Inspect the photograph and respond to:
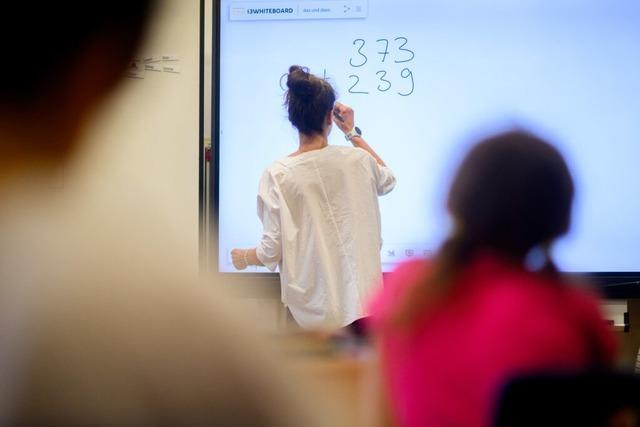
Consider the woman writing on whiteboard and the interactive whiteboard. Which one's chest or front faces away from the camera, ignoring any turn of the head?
the woman writing on whiteboard

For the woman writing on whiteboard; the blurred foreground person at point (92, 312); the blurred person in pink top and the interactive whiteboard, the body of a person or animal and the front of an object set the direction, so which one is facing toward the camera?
the interactive whiteboard

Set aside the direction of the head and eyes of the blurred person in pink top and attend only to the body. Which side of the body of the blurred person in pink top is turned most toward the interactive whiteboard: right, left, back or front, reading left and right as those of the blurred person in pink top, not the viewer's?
front

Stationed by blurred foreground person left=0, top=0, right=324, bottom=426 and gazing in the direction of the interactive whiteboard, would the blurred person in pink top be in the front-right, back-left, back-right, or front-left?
front-right

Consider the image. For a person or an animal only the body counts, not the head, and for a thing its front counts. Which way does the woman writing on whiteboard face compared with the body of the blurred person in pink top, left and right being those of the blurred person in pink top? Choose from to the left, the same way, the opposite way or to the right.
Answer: the same way

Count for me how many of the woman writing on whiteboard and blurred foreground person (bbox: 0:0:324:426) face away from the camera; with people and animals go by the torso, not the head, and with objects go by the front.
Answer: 2

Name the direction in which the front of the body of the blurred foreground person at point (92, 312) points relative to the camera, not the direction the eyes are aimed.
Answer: away from the camera

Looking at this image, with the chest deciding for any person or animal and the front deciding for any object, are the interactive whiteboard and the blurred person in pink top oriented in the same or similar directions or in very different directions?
very different directions

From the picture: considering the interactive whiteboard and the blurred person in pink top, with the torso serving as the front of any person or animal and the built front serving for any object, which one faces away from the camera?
the blurred person in pink top

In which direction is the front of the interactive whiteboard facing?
toward the camera

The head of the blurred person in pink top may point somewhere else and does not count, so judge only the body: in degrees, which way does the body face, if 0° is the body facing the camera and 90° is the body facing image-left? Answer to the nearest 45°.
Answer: approximately 180°

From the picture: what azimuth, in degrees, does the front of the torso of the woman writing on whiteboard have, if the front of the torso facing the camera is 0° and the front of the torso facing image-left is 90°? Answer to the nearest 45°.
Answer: approximately 180°

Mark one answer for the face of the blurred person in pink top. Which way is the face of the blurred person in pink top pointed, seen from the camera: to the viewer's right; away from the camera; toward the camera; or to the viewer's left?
away from the camera

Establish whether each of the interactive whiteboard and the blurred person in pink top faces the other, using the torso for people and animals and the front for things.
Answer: yes

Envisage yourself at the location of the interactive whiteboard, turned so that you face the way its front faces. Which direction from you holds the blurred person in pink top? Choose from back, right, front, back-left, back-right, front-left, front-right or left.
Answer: front
